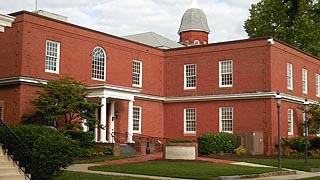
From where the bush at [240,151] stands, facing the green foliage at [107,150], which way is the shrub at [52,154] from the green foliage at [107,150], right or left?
left

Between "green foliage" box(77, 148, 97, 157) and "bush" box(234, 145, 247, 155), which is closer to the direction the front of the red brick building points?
the bush

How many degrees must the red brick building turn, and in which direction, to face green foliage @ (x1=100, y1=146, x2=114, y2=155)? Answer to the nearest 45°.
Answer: approximately 90° to its right

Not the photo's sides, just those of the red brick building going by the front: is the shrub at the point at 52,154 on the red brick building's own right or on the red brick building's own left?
on the red brick building's own right

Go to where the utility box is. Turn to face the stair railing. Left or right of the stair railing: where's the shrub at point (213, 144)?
right

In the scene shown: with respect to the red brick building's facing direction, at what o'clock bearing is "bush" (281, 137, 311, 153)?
The bush is roughly at 11 o'clock from the red brick building.

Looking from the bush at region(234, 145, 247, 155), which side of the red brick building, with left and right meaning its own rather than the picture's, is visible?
front

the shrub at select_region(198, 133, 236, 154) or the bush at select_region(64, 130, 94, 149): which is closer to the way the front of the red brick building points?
the shrub

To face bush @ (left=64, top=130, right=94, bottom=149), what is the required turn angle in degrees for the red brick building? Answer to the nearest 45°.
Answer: approximately 90° to its right

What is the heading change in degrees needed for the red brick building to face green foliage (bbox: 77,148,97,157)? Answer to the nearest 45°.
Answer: approximately 90° to its right

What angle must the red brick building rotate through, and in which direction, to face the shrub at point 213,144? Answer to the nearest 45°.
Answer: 0° — it already faces it

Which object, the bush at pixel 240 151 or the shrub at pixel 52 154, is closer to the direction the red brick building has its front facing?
the bush
